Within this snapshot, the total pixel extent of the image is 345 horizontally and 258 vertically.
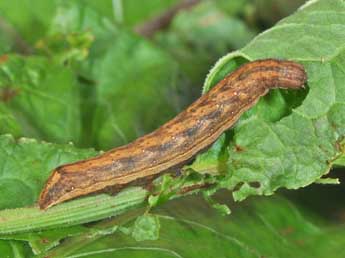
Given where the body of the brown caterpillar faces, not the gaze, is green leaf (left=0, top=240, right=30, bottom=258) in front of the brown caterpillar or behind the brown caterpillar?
behind

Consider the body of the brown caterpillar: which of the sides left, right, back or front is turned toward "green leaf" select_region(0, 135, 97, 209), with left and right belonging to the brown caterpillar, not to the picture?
back

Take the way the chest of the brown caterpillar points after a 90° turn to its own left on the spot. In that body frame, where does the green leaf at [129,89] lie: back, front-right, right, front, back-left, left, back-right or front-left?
front

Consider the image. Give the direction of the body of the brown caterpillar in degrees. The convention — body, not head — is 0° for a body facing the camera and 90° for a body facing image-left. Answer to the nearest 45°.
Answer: approximately 270°

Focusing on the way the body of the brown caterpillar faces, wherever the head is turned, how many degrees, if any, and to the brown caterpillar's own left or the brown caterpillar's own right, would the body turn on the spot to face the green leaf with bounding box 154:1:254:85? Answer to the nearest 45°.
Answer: approximately 90° to the brown caterpillar's own left

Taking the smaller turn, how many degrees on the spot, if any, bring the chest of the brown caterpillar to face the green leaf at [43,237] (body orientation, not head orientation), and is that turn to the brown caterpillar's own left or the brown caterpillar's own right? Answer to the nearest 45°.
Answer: approximately 180°
